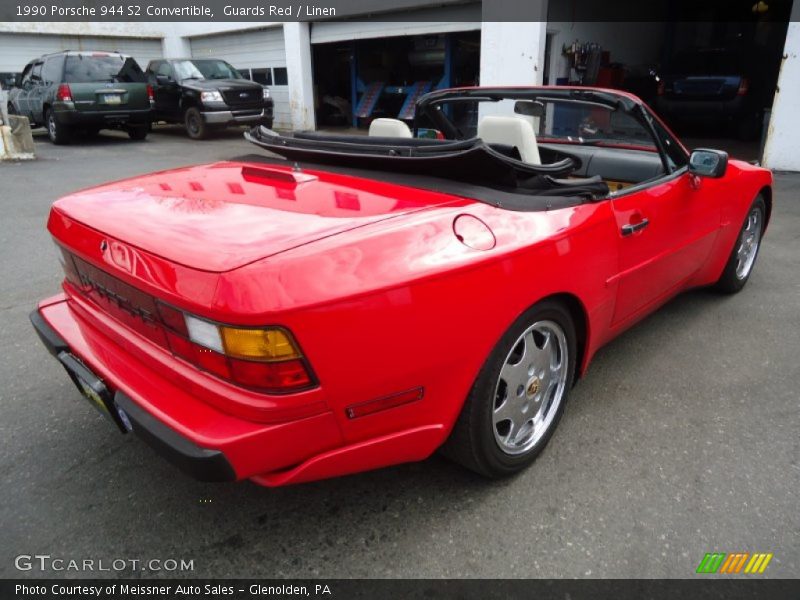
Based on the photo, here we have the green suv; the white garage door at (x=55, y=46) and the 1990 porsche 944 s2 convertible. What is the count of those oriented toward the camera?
1

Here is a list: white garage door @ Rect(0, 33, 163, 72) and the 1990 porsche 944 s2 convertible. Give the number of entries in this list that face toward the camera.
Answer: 1

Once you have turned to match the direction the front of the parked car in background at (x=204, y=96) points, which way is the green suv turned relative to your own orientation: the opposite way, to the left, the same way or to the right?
the opposite way

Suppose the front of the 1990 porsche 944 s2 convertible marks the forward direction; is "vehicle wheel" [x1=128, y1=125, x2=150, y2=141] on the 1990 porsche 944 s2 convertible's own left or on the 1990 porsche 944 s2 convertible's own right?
on the 1990 porsche 944 s2 convertible's own left

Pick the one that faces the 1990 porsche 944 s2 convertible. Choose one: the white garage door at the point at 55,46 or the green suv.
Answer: the white garage door

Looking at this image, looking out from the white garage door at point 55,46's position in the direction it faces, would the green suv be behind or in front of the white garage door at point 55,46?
in front

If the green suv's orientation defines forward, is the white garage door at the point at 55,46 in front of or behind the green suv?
in front

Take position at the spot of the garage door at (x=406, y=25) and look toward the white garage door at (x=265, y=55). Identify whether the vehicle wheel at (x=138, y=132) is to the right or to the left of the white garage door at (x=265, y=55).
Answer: left

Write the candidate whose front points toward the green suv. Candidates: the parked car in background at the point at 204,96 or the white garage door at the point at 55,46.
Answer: the white garage door

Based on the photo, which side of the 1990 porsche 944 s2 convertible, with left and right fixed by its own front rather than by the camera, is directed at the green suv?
left

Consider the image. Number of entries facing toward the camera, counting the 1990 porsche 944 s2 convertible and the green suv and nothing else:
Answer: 0

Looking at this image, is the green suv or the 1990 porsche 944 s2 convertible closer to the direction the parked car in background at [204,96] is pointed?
the 1990 porsche 944 s2 convertible
